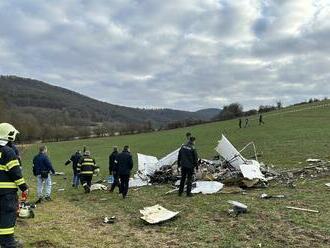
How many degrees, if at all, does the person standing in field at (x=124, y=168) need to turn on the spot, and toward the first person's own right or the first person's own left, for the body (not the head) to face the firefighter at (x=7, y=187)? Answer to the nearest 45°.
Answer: approximately 180°

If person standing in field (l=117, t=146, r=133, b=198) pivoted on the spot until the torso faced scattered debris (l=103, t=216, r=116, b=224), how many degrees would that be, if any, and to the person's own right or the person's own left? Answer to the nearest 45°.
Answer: approximately 180°

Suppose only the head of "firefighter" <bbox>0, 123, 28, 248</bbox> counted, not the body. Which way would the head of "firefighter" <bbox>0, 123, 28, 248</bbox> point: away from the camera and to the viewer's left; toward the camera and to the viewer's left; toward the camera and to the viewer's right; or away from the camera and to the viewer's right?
away from the camera and to the viewer's right

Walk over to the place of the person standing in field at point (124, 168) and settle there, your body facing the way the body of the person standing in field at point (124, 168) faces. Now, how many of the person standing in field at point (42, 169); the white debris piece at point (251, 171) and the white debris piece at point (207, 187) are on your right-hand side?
2

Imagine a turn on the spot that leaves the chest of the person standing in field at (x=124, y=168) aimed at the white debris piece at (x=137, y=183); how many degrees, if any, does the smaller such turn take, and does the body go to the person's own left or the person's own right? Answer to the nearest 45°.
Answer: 0° — they already face it

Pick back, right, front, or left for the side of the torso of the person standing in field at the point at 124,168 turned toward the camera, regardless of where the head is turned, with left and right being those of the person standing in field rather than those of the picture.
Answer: back

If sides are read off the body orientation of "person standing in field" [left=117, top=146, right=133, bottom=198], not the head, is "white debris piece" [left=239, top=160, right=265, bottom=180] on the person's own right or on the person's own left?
on the person's own right

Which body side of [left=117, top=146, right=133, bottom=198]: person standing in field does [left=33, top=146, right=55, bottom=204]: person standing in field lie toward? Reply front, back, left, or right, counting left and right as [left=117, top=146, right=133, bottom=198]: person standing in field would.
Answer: left
